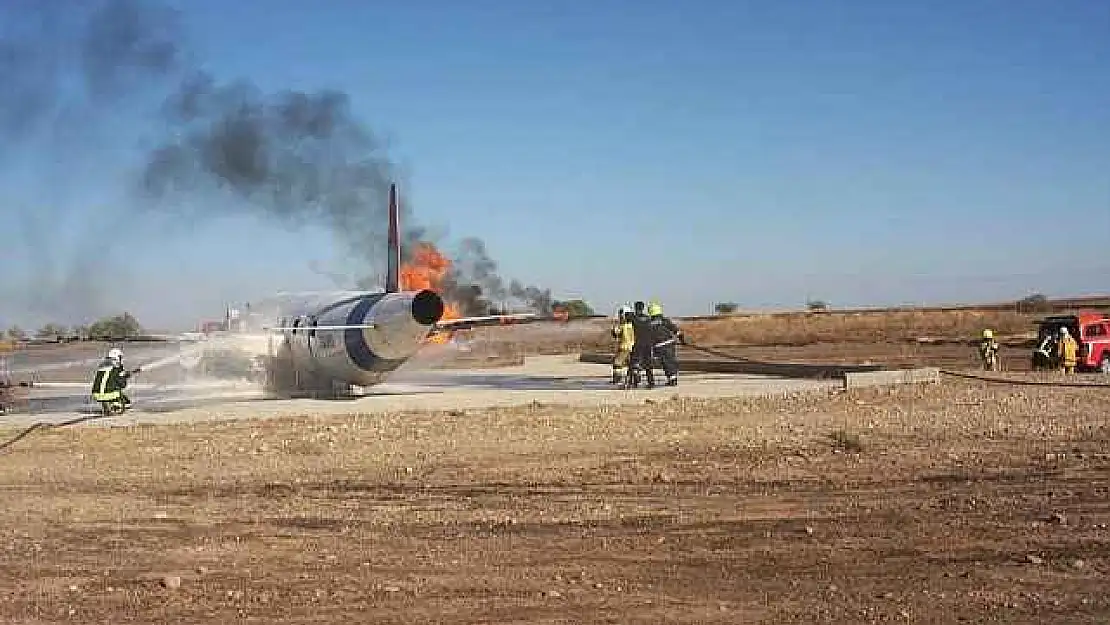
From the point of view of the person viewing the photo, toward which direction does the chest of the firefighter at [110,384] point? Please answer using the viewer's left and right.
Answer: facing away from the viewer and to the right of the viewer

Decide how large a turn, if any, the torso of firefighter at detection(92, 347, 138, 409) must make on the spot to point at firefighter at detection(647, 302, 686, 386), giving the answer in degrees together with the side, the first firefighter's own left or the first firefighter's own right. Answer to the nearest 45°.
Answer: approximately 45° to the first firefighter's own right

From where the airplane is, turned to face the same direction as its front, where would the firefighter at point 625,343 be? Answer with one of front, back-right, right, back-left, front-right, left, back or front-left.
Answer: back-right

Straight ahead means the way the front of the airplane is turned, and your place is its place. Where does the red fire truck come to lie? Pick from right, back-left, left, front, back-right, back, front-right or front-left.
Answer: back-right

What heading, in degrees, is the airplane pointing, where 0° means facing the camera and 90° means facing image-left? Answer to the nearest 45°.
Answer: approximately 135°

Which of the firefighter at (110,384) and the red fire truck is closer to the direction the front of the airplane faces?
the firefighter

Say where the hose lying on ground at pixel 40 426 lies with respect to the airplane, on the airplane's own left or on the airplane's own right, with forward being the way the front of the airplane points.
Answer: on the airplane's own left

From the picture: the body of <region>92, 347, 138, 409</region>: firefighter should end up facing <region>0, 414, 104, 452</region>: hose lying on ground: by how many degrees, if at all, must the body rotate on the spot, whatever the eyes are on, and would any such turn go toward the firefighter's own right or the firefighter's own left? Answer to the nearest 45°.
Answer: approximately 180°

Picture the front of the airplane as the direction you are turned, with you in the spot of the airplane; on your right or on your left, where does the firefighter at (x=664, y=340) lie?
on your right

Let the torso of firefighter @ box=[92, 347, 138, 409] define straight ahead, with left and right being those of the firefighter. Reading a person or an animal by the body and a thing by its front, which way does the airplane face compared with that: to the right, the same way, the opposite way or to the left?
to the left
